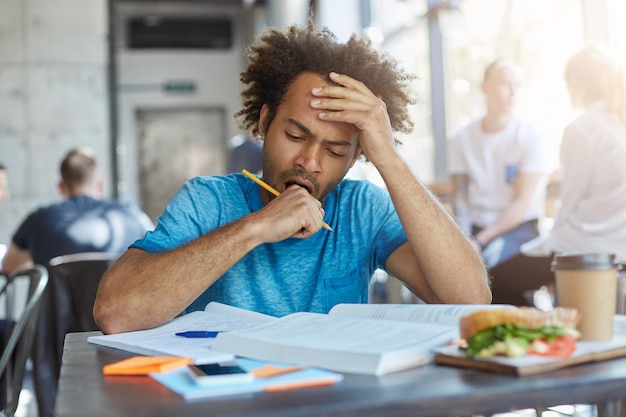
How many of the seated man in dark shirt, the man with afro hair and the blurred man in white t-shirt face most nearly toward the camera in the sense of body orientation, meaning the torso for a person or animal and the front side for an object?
2

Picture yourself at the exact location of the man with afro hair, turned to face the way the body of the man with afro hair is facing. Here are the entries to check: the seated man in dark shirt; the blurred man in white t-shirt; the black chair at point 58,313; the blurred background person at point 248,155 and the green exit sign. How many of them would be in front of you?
0

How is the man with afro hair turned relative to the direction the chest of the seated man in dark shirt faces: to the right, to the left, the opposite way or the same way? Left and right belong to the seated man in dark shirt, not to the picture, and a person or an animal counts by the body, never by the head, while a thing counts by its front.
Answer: the opposite way

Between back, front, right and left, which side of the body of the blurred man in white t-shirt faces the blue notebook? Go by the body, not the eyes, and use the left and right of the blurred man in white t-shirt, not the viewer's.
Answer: front

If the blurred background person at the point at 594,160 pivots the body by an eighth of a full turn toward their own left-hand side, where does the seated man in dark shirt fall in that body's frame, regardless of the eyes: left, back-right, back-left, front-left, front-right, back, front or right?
front

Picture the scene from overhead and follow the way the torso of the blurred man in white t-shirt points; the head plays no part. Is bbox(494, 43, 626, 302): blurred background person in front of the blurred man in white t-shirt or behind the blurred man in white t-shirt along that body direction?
in front

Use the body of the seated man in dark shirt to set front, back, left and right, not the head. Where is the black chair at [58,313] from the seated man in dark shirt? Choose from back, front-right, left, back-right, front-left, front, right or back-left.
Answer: back

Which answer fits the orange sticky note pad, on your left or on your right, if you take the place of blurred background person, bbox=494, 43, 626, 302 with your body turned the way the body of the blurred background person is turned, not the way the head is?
on your left

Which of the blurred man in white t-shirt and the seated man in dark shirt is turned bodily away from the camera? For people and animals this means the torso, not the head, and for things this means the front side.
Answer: the seated man in dark shirt

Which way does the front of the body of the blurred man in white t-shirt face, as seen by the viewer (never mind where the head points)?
toward the camera

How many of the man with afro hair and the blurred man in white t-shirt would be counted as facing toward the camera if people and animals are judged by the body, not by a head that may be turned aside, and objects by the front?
2

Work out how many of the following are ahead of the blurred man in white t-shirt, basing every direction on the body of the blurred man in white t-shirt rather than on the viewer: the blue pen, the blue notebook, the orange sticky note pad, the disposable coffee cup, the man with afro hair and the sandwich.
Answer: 6

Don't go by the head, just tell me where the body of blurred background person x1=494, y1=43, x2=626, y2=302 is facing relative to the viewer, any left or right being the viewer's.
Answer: facing away from the viewer and to the left of the viewer

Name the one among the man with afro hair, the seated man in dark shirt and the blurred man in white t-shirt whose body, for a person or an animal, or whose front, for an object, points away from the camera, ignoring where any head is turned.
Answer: the seated man in dark shirt

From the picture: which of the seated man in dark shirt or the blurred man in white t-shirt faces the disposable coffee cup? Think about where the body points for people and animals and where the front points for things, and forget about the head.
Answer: the blurred man in white t-shirt

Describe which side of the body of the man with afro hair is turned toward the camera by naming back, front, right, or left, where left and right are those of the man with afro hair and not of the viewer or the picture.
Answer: front

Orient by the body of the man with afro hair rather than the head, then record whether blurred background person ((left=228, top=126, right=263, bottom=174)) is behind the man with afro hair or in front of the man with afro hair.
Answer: behind

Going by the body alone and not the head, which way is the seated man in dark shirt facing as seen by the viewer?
away from the camera

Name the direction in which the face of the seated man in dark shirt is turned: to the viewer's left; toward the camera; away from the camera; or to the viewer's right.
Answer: away from the camera
